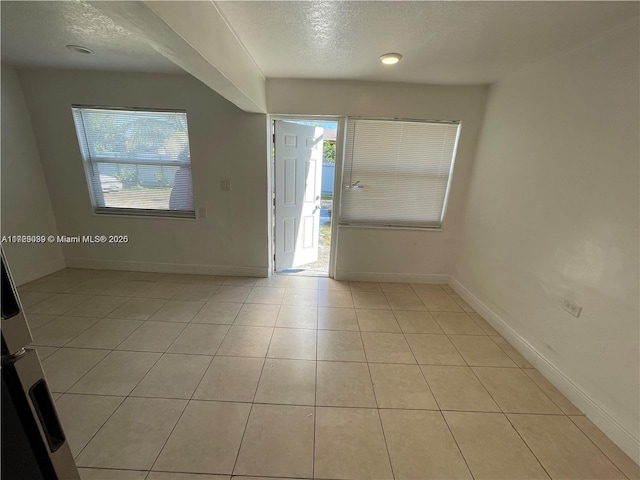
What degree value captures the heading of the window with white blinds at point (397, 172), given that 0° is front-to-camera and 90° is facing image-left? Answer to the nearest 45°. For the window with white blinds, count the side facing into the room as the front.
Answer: approximately 0°

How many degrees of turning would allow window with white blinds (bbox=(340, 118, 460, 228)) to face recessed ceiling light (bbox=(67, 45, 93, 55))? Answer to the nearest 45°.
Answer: approximately 45° to its right

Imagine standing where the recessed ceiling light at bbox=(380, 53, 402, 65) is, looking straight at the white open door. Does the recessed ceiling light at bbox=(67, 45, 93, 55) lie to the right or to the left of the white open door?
left

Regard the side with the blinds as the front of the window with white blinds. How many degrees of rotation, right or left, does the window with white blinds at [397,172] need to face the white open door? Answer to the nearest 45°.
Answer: approximately 90° to its right

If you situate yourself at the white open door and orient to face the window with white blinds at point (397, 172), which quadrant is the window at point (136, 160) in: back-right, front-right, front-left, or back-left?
back-right

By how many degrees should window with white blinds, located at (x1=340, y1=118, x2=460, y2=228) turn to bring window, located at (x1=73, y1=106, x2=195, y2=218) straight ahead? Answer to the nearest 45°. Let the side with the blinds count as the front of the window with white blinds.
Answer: approximately 90° to its right
